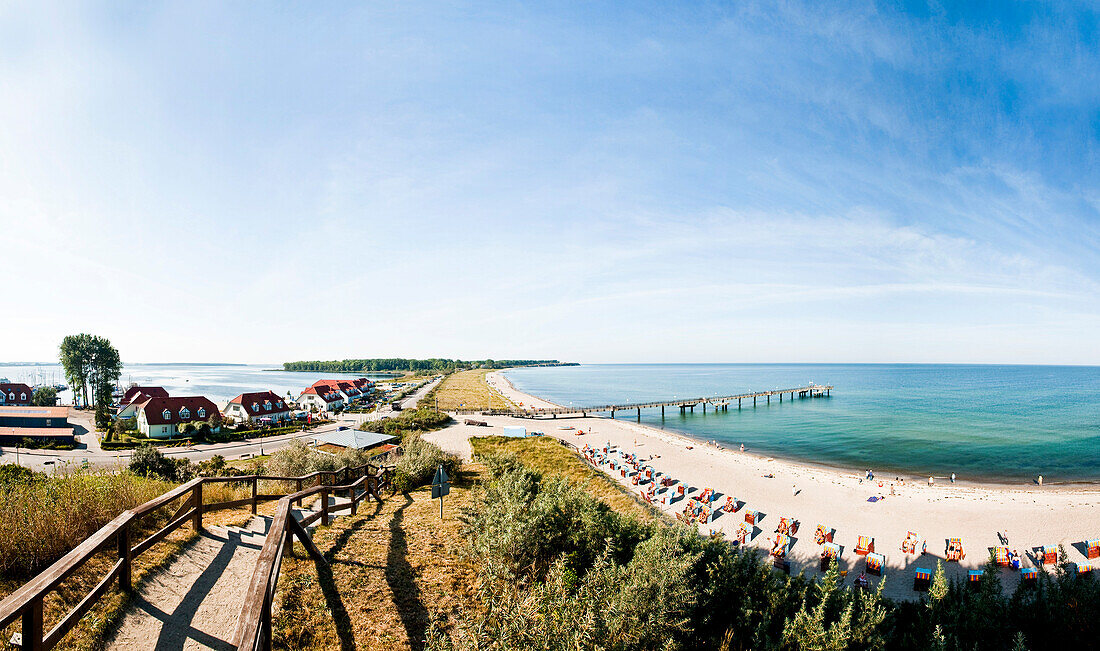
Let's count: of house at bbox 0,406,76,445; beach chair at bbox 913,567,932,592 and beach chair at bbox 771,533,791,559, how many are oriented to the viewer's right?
0

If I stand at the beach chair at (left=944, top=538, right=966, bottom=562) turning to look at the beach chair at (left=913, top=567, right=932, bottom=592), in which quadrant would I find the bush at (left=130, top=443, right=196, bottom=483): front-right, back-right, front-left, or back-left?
front-right

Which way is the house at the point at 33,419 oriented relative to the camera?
toward the camera
